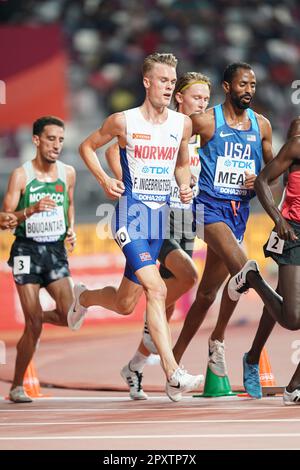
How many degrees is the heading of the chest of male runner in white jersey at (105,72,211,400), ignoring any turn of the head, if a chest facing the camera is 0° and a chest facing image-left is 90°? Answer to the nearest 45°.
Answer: approximately 315°

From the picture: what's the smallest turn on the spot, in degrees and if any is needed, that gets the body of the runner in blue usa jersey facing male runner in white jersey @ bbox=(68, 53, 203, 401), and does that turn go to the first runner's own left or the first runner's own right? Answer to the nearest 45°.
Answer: approximately 90° to the first runner's own right

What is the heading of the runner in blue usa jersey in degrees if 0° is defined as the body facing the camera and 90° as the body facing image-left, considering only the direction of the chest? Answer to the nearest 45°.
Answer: approximately 315°
